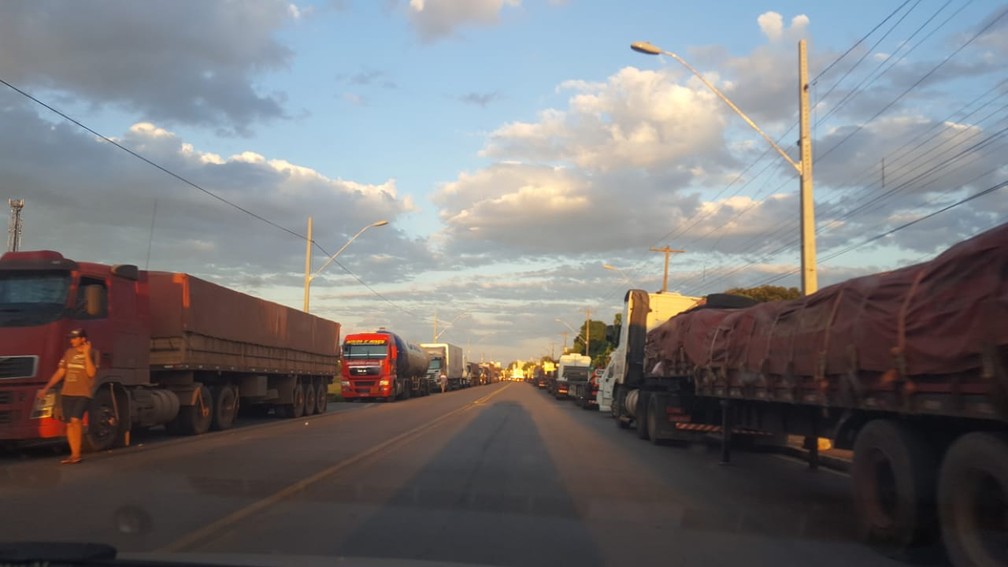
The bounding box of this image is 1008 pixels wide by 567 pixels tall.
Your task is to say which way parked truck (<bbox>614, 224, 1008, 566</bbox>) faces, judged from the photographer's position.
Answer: facing away from the viewer and to the left of the viewer

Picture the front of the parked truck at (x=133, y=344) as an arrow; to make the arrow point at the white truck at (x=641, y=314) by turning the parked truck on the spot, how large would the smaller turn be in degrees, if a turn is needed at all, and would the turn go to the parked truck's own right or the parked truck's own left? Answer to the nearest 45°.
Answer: approximately 135° to the parked truck's own left

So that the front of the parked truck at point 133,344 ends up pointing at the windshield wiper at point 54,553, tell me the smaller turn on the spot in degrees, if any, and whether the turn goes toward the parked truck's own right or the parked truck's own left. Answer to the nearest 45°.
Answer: approximately 45° to the parked truck's own left

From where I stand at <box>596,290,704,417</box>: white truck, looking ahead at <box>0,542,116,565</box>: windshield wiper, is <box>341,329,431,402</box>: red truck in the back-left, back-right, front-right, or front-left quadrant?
back-right

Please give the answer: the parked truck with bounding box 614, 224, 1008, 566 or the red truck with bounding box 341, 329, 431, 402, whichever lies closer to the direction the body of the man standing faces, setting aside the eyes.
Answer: the parked truck

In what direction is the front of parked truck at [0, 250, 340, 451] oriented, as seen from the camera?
facing the viewer and to the left of the viewer

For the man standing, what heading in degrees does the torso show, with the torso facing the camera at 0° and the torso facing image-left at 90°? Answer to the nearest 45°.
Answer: approximately 45°

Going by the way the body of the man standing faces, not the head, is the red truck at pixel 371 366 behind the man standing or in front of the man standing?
behind

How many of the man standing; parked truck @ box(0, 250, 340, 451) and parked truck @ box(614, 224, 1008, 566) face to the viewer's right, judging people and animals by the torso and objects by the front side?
0

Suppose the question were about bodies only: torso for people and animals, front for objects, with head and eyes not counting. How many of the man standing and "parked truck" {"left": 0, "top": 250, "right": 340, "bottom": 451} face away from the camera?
0

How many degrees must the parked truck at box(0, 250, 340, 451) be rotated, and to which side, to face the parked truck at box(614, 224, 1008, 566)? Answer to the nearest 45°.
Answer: approximately 90° to its left
